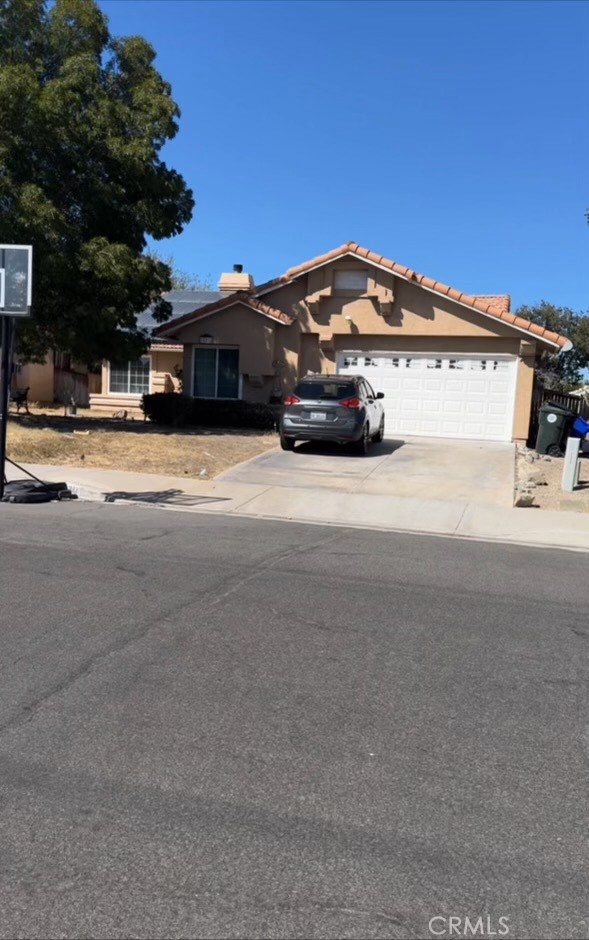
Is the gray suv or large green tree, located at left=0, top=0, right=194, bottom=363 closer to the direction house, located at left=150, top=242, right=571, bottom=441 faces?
the gray suv

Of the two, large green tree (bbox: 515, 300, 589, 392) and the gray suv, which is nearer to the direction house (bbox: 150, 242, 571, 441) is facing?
the gray suv

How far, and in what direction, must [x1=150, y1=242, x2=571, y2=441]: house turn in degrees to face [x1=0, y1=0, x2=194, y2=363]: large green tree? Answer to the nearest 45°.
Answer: approximately 45° to its right

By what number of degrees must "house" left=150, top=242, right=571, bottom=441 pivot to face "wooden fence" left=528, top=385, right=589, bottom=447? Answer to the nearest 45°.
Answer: approximately 90° to its left

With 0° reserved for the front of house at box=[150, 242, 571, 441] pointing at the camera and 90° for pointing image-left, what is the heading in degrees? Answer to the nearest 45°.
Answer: approximately 0°

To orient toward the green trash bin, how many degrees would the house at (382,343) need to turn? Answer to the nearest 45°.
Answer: approximately 45° to its left

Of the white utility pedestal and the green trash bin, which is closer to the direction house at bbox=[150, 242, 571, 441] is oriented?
the white utility pedestal

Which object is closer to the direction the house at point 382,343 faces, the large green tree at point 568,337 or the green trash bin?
the green trash bin

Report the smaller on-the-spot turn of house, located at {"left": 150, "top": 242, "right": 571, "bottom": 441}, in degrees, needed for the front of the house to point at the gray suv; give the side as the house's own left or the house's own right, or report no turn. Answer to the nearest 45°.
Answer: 0° — it already faces it

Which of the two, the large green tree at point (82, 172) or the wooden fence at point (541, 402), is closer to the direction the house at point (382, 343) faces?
the large green tree

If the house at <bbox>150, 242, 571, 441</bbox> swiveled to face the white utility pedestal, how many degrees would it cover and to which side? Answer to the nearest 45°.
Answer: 0° — it already faces it
